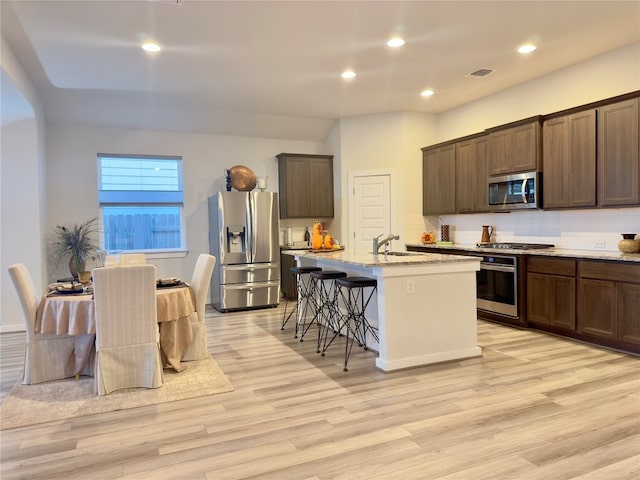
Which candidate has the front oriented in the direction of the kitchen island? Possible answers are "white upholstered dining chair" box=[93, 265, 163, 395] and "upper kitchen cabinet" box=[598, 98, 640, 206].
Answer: the upper kitchen cabinet

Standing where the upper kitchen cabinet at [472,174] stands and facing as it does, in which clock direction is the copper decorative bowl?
The copper decorative bowl is roughly at 1 o'clock from the upper kitchen cabinet.

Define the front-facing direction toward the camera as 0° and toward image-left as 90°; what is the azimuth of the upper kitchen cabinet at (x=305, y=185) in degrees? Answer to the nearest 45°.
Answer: approximately 0°

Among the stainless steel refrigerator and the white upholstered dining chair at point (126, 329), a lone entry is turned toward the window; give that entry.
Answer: the white upholstered dining chair

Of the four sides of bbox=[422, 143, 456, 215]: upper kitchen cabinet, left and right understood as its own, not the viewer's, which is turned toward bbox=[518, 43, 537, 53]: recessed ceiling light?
left

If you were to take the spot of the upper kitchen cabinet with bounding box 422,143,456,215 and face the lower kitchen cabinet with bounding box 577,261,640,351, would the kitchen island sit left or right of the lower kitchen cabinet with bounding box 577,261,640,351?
right

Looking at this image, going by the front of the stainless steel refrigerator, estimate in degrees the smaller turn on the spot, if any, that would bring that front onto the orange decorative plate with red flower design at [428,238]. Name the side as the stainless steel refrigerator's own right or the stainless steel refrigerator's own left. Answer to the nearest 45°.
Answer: approximately 90° to the stainless steel refrigerator's own left

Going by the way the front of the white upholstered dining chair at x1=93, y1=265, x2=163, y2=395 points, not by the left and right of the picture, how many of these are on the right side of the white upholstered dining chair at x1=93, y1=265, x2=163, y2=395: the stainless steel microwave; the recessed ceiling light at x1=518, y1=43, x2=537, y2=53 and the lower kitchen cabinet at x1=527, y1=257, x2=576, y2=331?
3

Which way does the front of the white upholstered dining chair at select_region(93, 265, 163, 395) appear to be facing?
away from the camera

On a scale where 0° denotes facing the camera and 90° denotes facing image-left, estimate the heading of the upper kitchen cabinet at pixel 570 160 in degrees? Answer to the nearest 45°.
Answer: approximately 45°

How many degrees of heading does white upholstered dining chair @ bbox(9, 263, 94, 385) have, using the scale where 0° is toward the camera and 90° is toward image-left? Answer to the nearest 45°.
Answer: approximately 270°

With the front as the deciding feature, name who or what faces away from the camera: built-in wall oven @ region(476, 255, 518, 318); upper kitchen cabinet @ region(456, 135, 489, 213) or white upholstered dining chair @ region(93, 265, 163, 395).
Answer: the white upholstered dining chair

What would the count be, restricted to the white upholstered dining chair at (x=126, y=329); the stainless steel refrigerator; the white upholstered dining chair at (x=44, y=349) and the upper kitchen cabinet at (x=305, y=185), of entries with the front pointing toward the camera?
2

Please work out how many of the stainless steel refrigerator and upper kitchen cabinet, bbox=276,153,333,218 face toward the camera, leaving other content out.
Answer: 2

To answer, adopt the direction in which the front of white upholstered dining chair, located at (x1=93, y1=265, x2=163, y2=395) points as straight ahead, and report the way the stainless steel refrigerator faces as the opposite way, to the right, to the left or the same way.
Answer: the opposite way
